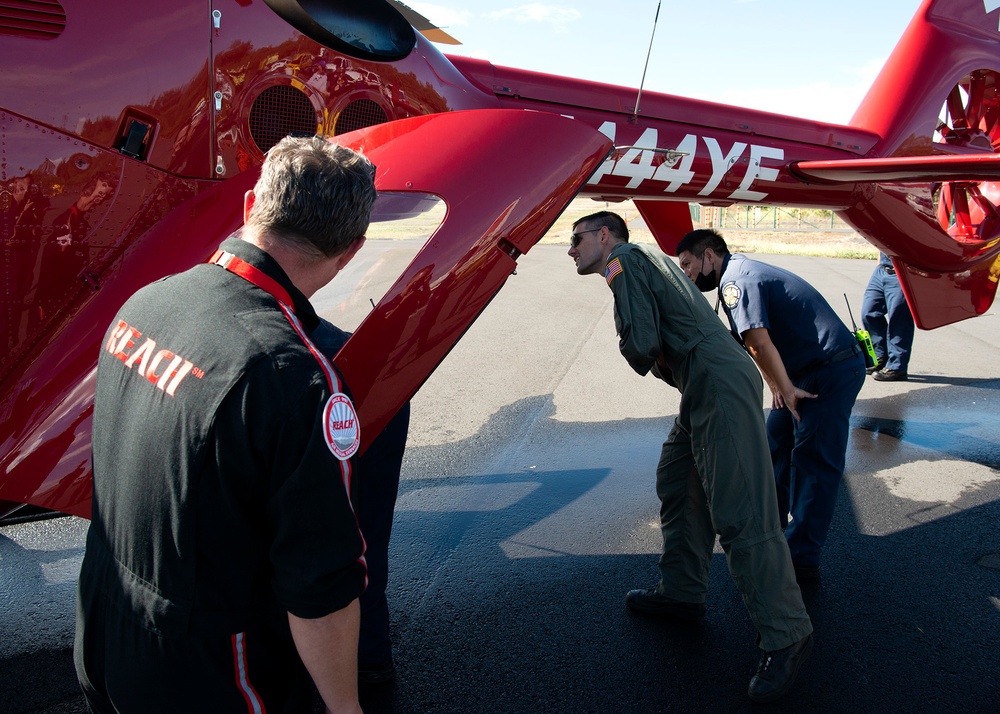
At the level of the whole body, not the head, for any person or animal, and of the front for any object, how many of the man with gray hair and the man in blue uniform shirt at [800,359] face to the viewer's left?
1

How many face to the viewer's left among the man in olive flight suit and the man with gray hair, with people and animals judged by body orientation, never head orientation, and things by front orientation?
1

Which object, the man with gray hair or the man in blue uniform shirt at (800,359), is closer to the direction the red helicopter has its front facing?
the man with gray hair

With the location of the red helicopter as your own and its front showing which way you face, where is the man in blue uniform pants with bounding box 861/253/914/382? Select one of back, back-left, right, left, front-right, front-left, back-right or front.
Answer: back

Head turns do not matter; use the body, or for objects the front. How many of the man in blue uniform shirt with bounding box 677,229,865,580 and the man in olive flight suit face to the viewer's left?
2

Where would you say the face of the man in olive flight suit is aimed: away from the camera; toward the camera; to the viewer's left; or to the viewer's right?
to the viewer's left

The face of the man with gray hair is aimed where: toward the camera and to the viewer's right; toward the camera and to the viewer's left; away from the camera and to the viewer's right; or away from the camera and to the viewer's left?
away from the camera and to the viewer's right

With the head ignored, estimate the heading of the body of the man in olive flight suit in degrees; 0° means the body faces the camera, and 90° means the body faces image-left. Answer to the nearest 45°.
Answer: approximately 90°

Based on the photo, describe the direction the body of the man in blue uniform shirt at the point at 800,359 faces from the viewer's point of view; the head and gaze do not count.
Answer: to the viewer's left

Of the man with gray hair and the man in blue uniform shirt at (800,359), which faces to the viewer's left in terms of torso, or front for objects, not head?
the man in blue uniform shirt

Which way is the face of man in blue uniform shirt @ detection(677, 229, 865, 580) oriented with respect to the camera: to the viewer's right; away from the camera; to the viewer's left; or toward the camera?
to the viewer's left
